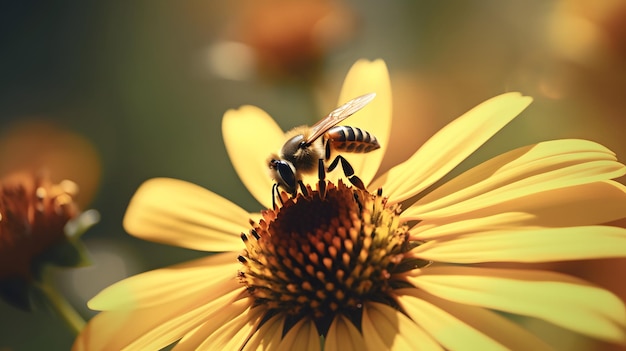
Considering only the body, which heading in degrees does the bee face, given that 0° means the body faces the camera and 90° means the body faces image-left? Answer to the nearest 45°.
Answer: approximately 90°
